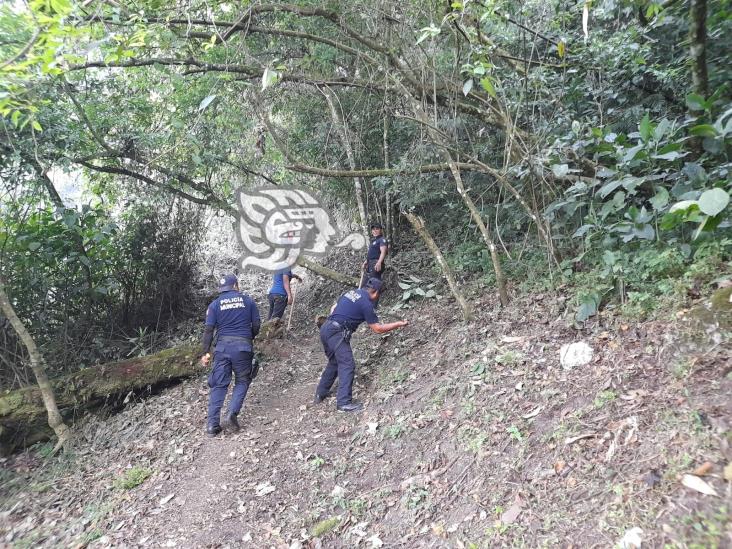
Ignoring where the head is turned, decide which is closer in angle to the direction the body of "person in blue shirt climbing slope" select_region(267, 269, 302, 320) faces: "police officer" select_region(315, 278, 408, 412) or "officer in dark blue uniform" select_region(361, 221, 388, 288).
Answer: the officer in dark blue uniform

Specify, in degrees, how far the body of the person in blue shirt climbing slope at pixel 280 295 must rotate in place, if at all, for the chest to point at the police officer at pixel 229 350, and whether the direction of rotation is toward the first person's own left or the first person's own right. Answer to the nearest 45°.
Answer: approximately 135° to the first person's own right

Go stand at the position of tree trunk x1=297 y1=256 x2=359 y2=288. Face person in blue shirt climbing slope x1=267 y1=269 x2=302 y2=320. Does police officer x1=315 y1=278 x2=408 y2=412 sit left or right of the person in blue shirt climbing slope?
left

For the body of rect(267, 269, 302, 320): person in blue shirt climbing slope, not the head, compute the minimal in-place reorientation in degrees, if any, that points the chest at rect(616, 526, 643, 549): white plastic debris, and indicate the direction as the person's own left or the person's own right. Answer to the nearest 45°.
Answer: approximately 135° to the person's own right

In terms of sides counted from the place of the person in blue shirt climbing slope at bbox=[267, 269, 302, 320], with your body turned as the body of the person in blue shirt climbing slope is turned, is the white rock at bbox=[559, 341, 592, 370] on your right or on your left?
on your right

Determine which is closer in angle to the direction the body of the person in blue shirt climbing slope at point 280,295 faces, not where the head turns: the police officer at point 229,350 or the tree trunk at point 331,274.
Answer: the tree trunk

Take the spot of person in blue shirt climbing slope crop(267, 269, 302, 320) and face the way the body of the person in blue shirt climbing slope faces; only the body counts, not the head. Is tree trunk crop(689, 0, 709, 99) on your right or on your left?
on your right

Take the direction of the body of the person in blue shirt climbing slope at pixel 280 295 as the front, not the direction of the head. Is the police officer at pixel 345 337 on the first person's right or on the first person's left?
on the first person's right

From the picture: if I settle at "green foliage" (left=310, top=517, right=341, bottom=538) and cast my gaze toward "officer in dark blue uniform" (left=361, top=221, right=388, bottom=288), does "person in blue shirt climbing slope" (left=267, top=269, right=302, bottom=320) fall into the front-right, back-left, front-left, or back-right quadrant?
front-left

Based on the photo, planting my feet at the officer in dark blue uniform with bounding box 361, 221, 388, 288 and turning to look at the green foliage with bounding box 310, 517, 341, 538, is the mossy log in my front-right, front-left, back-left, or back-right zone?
front-right

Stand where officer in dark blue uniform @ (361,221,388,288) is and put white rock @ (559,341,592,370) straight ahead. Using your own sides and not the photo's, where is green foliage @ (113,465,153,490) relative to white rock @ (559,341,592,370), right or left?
right

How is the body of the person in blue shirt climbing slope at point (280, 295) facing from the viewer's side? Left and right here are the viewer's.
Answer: facing away from the viewer and to the right of the viewer

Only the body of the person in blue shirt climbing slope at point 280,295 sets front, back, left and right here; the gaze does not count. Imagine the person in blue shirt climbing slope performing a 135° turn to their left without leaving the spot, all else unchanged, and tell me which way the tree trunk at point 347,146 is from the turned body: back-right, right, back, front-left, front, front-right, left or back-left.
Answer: back

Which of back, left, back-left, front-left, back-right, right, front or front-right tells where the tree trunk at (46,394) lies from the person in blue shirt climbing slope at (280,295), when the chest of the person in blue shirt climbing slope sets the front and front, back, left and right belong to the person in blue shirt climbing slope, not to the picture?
back
